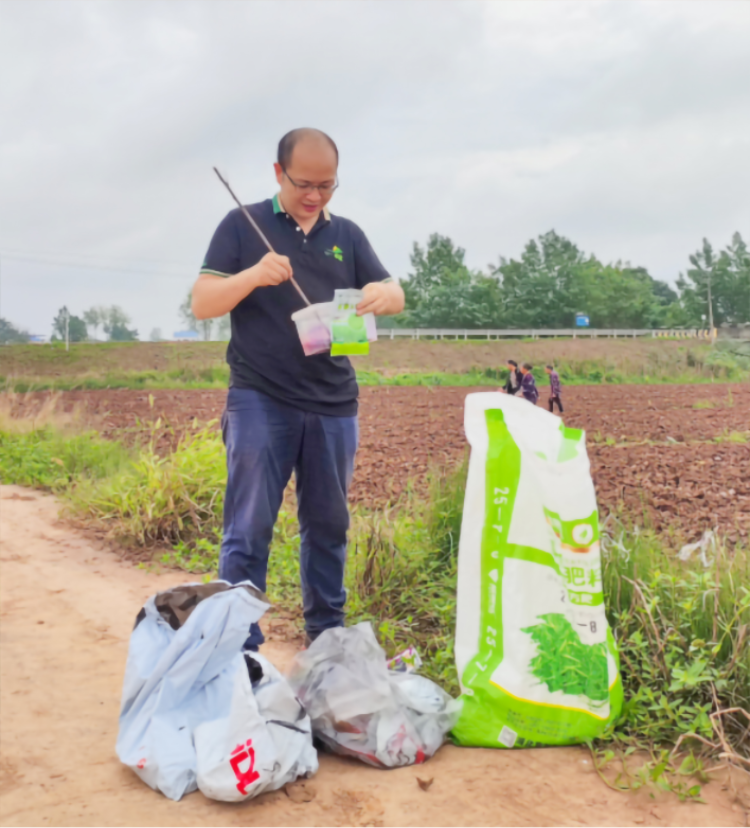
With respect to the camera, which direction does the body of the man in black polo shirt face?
toward the camera

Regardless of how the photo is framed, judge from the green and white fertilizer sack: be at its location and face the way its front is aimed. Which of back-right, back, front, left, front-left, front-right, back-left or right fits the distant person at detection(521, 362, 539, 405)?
back-left

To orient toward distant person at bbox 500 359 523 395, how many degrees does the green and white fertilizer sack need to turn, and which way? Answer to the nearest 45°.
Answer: approximately 135° to its left

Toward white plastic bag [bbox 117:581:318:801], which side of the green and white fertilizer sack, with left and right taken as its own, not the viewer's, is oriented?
right

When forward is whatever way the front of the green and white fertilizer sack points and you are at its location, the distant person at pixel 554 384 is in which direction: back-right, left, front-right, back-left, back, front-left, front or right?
back-left
